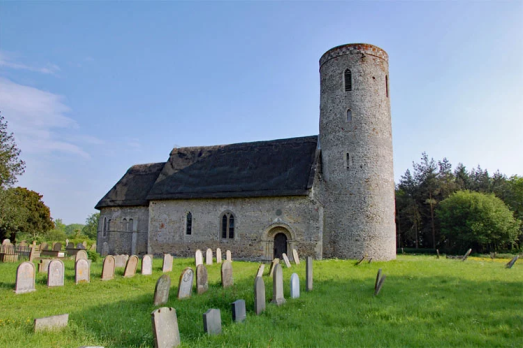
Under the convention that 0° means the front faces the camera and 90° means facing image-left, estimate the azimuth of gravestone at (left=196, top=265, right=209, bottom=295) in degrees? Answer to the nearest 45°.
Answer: approximately 315°

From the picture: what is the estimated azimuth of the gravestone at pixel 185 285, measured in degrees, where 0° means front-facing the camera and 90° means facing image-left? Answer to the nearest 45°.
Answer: approximately 315°

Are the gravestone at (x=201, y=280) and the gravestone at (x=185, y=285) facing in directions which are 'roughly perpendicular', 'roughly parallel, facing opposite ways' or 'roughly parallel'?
roughly parallel

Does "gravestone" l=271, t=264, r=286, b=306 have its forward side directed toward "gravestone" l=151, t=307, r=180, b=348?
no

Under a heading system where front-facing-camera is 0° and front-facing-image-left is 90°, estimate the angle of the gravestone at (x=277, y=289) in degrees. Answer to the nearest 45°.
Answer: approximately 315°

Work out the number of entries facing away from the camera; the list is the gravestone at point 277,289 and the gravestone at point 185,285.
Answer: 0

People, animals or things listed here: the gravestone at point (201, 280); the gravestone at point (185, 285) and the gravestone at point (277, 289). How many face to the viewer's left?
0

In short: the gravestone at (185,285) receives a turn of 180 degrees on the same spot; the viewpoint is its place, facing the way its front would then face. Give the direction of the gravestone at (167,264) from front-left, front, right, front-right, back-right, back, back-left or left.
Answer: front-right

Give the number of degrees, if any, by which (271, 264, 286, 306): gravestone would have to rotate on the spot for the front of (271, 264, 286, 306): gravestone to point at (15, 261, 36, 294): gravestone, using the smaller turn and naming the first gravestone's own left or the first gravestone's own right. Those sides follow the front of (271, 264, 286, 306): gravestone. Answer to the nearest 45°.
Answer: approximately 135° to the first gravestone's own right

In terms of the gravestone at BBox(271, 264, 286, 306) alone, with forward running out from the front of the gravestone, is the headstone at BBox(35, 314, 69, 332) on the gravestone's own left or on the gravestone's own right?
on the gravestone's own right

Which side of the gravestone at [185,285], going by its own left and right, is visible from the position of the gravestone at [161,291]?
right

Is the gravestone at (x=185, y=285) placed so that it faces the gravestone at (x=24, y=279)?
no

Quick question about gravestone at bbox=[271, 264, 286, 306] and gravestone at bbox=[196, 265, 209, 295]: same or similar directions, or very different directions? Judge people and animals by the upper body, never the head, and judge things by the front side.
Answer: same or similar directions
